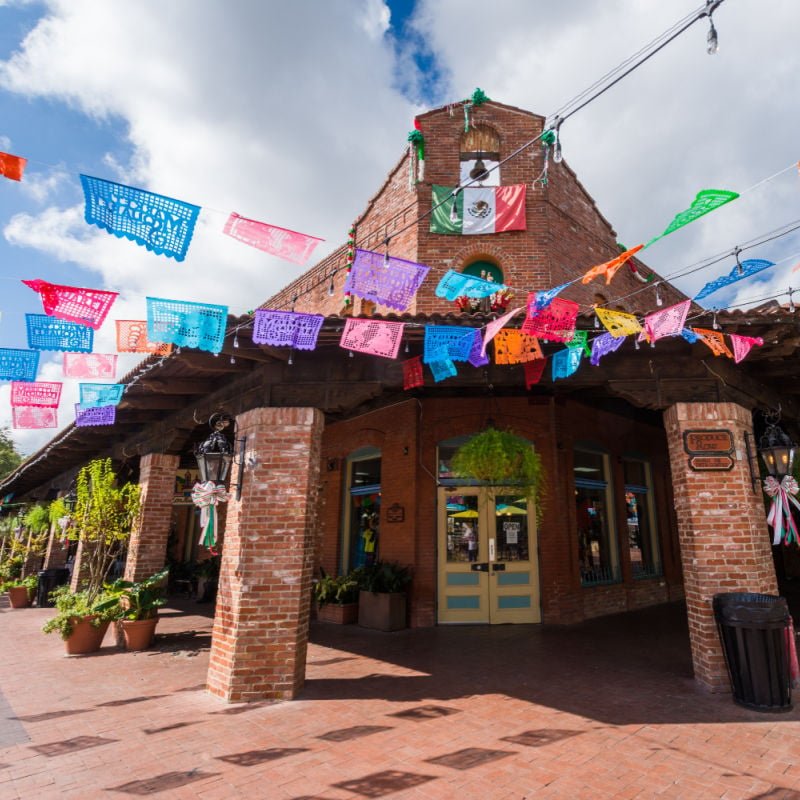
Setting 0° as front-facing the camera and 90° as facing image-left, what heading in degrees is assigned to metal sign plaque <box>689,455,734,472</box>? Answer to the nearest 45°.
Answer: approximately 0°

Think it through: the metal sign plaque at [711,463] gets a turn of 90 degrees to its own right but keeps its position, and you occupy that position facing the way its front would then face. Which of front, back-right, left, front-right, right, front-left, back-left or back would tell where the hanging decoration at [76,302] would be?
front-left

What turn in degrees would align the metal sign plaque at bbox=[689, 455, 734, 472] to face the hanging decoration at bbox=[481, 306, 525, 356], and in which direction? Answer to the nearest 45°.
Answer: approximately 45° to its right

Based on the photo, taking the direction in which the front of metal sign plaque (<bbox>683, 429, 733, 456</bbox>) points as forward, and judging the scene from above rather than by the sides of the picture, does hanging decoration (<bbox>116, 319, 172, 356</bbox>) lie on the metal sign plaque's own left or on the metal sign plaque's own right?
on the metal sign plaque's own right

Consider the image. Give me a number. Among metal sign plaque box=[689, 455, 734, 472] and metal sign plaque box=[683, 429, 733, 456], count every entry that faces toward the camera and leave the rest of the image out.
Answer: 2

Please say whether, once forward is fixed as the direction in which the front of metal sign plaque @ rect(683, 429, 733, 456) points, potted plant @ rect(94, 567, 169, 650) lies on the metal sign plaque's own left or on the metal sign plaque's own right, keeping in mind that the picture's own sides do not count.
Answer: on the metal sign plaque's own right

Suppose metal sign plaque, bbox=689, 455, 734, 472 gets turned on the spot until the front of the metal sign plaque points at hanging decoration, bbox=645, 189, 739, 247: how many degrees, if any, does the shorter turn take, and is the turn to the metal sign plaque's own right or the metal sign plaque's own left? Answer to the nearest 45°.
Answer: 0° — it already faces it

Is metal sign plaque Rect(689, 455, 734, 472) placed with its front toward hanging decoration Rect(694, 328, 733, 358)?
yes

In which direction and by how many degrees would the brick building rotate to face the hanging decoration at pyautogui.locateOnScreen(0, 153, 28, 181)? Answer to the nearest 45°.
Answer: approximately 45° to its right

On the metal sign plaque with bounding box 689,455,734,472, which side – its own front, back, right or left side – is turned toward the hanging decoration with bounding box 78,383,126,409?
right

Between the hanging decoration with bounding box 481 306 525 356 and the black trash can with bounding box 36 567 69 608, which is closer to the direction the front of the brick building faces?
the hanging decoration
